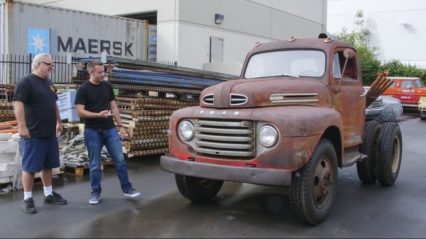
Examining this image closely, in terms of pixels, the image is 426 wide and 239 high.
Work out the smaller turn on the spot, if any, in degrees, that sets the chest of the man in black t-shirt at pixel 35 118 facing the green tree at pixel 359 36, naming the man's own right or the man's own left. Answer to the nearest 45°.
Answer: approximately 90° to the man's own left

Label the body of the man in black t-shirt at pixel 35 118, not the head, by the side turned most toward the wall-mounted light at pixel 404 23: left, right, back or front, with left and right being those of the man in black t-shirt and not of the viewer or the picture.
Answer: left

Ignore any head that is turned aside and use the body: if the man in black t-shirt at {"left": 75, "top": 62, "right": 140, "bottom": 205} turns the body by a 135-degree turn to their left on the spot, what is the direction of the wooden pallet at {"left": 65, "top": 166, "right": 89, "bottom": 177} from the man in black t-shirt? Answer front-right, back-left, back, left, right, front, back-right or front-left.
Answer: front

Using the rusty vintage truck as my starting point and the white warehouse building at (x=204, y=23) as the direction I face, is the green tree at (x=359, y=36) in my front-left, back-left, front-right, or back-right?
front-right

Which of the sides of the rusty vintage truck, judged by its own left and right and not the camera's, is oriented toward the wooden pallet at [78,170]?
right

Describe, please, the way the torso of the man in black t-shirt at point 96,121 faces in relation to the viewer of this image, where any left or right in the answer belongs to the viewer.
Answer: facing the viewer and to the right of the viewer

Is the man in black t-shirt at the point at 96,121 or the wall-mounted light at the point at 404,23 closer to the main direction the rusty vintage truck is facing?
the man in black t-shirt

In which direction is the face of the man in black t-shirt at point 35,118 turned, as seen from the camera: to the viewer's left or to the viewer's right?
to the viewer's right

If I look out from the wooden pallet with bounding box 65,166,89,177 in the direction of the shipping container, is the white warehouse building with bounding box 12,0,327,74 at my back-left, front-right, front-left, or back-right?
front-right

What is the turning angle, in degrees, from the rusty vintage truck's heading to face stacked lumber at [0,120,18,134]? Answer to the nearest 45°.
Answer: approximately 90° to its right

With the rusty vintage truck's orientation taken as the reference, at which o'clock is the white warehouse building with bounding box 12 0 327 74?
The white warehouse building is roughly at 4 o'clock from the rusty vintage truck.

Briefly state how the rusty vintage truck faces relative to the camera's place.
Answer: facing the viewer and to the left of the viewer

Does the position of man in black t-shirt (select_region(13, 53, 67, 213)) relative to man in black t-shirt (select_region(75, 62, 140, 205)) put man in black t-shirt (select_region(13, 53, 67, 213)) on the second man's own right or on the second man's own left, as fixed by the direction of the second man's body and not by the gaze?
on the second man's own right

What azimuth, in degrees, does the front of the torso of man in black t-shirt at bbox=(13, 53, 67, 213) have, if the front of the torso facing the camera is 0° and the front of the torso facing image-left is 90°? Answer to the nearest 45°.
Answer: approximately 315°

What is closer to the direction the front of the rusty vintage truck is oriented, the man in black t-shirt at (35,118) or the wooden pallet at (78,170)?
the man in black t-shirt

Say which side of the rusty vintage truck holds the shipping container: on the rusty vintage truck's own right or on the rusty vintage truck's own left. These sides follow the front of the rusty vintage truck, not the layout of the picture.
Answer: on the rusty vintage truck's own right
